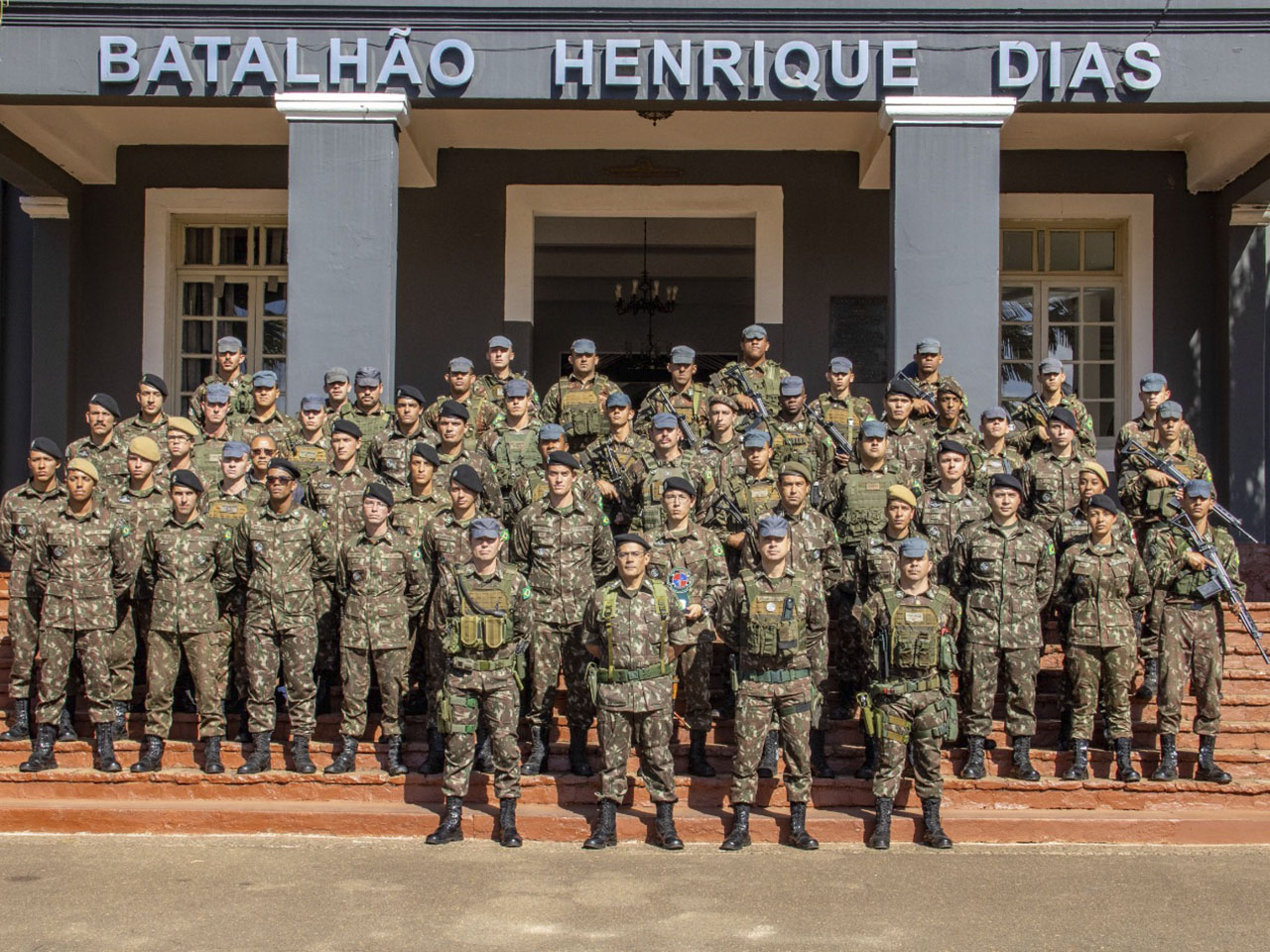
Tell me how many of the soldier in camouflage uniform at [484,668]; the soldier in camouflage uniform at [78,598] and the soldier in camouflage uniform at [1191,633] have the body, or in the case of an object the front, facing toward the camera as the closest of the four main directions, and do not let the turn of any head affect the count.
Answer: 3

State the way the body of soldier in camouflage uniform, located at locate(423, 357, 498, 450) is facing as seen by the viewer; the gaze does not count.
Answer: toward the camera

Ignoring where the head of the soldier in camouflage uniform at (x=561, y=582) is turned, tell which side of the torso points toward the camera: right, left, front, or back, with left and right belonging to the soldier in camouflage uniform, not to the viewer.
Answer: front

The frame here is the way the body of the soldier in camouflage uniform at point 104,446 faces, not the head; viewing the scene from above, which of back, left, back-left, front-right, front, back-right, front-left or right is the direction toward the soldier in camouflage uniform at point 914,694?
front-left

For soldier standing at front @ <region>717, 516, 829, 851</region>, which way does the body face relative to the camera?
toward the camera

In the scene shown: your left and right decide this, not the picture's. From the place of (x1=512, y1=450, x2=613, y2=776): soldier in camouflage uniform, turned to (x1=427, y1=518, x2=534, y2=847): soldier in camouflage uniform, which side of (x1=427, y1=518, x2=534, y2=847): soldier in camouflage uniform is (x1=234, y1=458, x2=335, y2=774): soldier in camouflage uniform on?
right

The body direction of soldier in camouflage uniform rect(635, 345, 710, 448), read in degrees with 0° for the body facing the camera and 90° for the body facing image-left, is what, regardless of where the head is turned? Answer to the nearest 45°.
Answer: approximately 0°

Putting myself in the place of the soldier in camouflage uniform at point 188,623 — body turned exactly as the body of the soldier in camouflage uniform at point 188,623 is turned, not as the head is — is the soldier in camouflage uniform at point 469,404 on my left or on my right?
on my left

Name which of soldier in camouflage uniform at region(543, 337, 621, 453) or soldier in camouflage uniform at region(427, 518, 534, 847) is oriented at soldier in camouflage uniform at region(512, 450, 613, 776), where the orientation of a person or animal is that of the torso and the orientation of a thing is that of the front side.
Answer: soldier in camouflage uniform at region(543, 337, 621, 453)

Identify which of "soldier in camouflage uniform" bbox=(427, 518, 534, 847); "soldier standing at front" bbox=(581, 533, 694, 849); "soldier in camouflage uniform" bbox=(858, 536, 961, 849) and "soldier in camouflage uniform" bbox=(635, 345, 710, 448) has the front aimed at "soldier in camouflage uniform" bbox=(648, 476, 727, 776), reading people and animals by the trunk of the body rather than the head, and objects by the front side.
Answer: "soldier in camouflage uniform" bbox=(635, 345, 710, 448)

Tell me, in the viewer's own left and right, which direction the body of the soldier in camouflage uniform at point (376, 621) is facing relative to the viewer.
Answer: facing the viewer

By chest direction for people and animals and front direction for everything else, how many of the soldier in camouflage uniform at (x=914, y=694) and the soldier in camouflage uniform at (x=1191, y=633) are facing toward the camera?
2

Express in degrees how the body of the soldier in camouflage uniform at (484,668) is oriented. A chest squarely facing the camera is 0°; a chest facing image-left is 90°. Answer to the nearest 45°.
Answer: approximately 0°

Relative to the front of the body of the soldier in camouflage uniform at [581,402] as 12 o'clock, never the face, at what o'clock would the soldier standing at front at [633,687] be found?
The soldier standing at front is roughly at 12 o'clock from the soldier in camouflage uniform.

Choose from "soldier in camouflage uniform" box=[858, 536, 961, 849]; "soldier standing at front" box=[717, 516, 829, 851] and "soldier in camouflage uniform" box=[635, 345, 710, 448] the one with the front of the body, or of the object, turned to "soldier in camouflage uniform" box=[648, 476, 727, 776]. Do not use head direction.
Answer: "soldier in camouflage uniform" box=[635, 345, 710, 448]
